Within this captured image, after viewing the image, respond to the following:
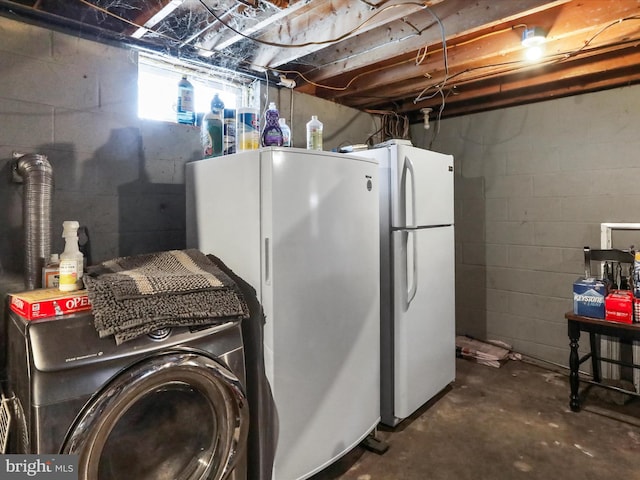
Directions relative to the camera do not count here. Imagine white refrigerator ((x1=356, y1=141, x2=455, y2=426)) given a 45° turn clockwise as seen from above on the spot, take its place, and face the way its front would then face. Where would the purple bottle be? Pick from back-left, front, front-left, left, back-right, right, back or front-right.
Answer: front-right

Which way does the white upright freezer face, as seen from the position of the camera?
facing the viewer and to the right of the viewer

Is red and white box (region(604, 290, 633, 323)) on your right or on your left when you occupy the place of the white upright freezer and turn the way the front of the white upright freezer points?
on your left

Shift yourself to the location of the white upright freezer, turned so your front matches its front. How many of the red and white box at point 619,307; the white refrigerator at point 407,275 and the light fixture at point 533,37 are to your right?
0

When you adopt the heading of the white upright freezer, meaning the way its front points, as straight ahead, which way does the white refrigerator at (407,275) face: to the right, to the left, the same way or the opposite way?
the same way

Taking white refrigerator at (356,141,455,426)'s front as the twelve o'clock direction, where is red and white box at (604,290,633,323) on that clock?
The red and white box is roughly at 10 o'clock from the white refrigerator.

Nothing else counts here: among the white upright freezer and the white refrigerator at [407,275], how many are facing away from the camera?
0

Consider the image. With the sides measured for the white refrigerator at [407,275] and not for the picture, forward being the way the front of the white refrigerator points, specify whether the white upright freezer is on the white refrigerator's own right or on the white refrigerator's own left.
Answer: on the white refrigerator's own right

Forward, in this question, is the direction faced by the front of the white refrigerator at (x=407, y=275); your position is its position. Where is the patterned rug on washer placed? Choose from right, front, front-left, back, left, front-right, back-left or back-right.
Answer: right

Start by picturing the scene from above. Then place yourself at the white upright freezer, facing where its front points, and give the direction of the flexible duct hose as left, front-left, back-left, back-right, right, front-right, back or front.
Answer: back-right

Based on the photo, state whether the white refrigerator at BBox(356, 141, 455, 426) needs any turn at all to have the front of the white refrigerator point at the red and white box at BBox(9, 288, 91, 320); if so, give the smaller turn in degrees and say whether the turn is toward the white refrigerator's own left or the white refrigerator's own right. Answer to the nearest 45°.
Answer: approximately 90° to the white refrigerator's own right

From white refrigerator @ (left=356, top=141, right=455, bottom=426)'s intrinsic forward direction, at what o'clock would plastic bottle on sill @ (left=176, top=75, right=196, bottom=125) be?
The plastic bottle on sill is roughly at 4 o'clock from the white refrigerator.

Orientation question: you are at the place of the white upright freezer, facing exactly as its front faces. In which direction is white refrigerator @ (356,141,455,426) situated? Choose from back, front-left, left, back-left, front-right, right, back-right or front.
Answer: left

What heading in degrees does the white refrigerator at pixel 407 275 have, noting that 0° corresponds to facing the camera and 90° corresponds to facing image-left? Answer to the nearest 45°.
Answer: approximately 315°

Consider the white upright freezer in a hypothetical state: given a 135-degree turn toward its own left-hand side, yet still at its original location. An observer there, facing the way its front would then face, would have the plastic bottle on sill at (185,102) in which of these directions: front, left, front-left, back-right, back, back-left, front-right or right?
front-left
